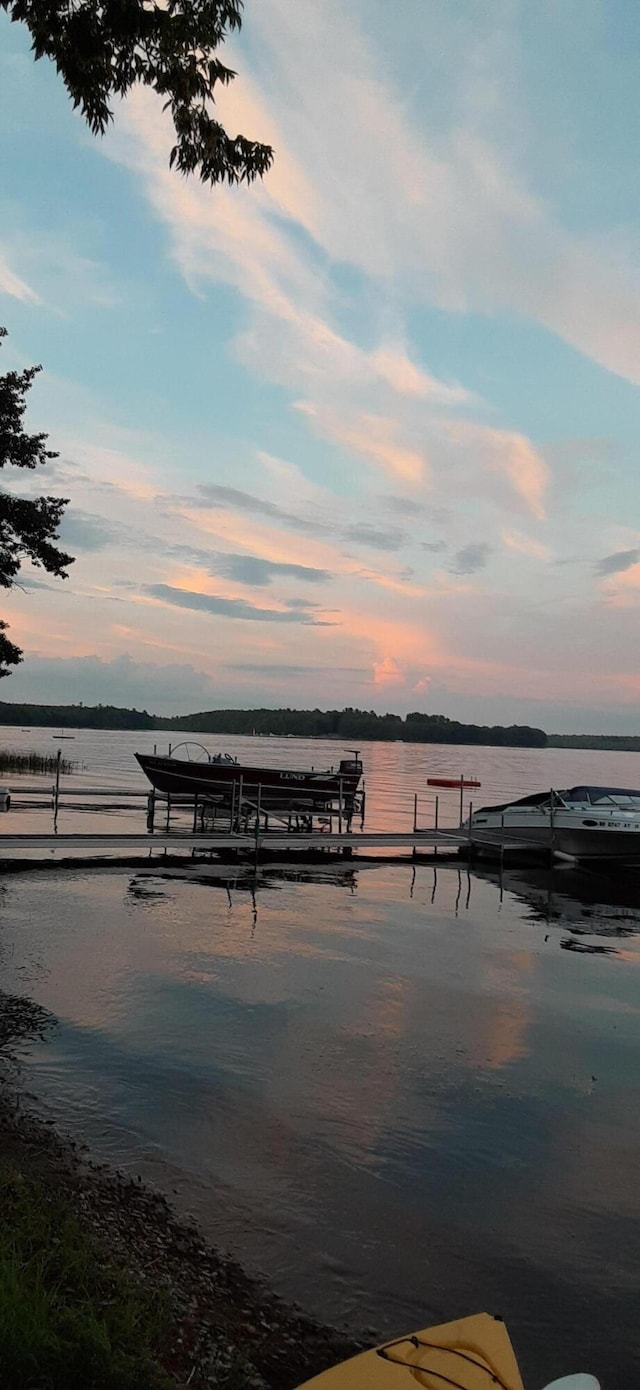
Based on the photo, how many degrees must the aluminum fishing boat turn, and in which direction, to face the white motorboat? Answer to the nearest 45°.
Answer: approximately 135° to its left

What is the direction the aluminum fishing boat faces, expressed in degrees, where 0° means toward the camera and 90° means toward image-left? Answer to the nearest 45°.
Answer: approximately 90°

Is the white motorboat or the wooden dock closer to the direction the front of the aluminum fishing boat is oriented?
the wooden dock

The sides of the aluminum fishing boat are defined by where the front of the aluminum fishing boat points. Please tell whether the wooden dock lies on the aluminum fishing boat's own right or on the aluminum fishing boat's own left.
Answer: on the aluminum fishing boat's own left

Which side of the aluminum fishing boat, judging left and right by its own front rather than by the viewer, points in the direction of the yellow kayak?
left
